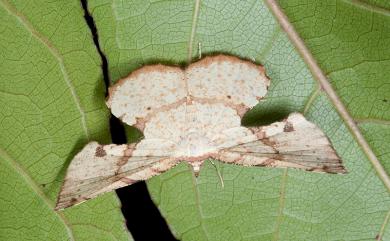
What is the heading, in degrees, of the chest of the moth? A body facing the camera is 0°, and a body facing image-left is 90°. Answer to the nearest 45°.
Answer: approximately 0°
